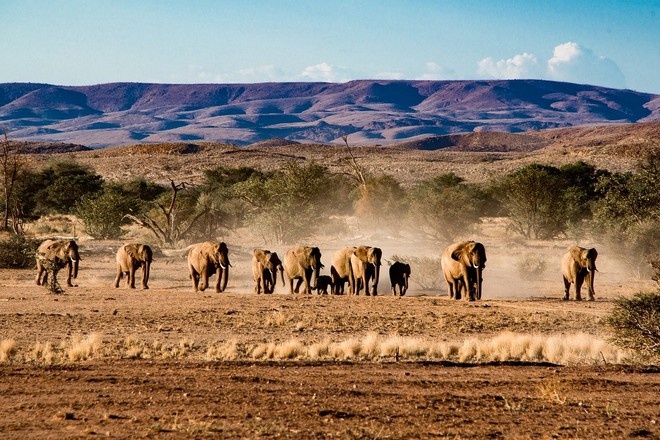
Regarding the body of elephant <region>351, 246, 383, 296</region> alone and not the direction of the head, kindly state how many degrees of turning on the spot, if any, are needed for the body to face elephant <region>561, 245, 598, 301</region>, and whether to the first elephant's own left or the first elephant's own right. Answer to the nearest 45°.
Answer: approximately 45° to the first elephant's own left

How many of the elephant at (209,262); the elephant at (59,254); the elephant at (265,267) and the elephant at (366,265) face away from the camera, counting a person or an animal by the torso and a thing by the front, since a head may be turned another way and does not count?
0

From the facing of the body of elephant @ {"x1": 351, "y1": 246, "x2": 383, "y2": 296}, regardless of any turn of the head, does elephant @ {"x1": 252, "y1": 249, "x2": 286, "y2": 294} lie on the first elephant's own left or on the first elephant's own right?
on the first elephant's own right

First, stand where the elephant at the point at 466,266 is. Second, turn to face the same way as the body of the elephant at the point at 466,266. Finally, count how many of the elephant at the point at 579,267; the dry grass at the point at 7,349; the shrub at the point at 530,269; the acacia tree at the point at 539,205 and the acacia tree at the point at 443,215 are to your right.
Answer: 1

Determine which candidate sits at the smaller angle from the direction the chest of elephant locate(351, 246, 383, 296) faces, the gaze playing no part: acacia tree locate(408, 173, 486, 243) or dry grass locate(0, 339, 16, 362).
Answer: the dry grass

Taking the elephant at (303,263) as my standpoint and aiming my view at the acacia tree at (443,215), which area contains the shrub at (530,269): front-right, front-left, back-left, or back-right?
front-right

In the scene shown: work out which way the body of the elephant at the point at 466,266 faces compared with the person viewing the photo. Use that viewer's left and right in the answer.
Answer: facing the viewer and to the right of the viewer

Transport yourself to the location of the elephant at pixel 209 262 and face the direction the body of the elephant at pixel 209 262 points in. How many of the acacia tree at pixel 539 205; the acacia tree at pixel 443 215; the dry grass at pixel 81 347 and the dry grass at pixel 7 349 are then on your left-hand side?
2

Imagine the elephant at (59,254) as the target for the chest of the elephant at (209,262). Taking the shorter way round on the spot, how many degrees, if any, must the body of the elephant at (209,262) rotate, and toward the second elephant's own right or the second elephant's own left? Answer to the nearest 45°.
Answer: approximately 135° to the second elephant's own right

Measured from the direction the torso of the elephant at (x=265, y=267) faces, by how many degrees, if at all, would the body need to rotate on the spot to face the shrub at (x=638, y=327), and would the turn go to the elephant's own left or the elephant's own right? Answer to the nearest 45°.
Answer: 0° — it already faces it

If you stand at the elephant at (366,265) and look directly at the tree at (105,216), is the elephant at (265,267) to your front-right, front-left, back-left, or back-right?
front-left

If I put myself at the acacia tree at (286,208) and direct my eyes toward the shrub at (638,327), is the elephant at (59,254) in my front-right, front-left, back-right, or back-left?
front-right
